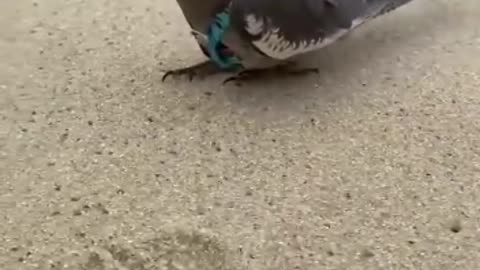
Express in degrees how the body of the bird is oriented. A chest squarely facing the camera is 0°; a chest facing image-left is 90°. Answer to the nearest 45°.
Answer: approximately 90°
